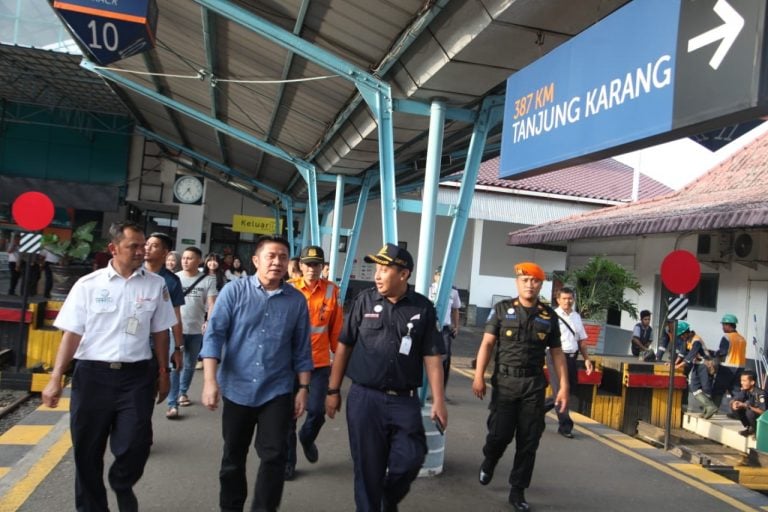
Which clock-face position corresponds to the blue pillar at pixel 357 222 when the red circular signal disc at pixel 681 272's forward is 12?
The blue pillar is roughly at 4 o'clock from the red circular signal disc.

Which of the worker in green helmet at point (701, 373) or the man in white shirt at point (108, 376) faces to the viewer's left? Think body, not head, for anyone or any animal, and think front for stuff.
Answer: the worker in green helmet

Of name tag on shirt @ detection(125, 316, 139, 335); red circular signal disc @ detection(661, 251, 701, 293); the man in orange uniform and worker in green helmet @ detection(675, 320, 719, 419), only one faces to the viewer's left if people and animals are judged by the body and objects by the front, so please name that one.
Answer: the worker in green helmet

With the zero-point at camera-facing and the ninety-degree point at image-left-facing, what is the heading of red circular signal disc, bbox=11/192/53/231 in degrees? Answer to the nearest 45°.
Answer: approximately 0°

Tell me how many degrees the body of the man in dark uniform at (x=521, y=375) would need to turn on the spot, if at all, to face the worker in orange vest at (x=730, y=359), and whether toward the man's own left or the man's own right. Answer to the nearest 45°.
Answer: approximately 135° to the man's own left

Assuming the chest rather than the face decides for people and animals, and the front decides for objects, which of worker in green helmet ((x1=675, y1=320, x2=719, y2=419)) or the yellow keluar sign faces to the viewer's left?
the worker in green helmet

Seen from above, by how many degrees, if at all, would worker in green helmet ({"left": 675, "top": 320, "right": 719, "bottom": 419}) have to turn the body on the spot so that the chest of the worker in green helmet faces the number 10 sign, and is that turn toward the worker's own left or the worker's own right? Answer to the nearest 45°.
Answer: approximately 45° to the worker's own left

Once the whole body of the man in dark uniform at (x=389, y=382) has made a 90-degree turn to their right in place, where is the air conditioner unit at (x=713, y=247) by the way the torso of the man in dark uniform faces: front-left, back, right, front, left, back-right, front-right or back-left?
back-right

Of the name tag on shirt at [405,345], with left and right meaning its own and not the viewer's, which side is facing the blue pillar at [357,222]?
back

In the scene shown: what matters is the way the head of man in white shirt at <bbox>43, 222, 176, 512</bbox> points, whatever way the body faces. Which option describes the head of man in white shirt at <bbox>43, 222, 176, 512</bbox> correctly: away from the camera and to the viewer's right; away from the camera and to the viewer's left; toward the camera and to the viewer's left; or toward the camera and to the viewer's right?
toward the camera and to the viewer's right
